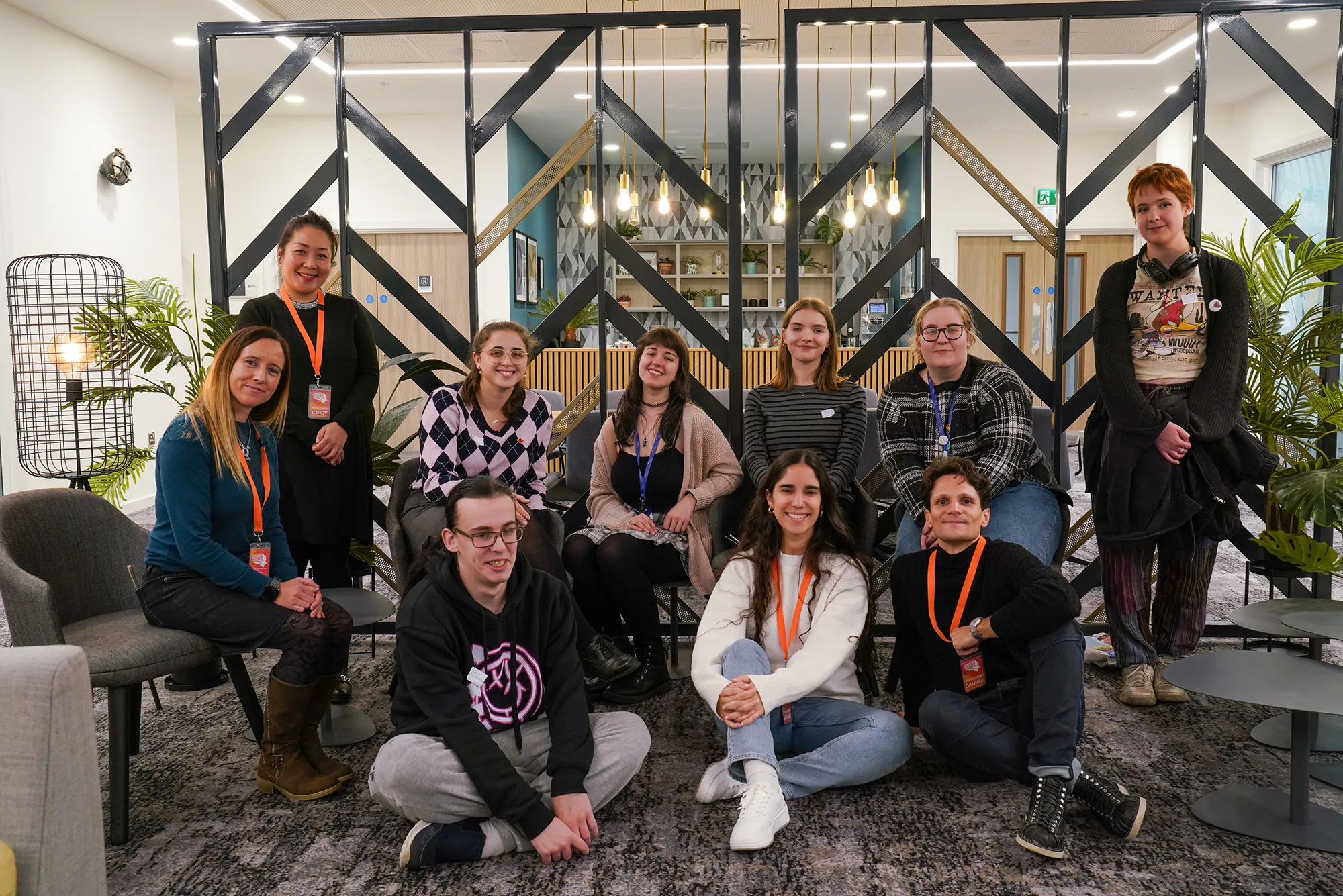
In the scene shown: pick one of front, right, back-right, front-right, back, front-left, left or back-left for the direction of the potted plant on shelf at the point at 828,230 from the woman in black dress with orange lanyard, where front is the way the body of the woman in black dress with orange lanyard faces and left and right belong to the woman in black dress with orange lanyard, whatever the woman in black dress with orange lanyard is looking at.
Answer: back-left

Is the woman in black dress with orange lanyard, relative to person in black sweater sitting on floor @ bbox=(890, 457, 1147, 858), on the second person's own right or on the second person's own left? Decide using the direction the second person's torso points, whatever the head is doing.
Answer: on the second person's own right

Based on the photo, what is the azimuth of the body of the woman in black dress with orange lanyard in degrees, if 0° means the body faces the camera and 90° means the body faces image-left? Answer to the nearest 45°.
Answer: approximately 0°

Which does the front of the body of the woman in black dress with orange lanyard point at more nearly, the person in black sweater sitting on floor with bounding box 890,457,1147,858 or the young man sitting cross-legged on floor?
the young man sitting cross-legged on floor

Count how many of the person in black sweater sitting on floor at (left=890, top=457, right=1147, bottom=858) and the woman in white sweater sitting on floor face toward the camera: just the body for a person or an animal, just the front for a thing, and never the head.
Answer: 2

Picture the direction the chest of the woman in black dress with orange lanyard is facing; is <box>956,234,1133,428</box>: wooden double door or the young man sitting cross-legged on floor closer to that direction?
the young man sitting cross-legged on floor

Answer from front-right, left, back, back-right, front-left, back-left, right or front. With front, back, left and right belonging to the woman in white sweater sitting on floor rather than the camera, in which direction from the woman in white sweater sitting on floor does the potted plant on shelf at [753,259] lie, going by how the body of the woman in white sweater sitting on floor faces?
back
